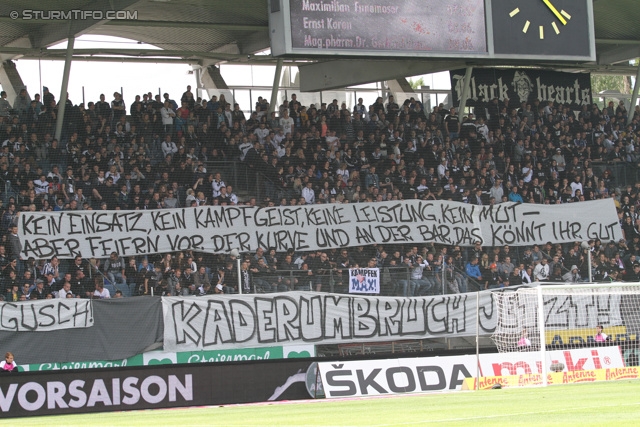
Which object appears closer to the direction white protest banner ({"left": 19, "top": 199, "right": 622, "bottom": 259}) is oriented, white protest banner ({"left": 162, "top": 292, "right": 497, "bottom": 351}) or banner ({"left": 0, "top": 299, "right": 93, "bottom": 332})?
the white protest banner

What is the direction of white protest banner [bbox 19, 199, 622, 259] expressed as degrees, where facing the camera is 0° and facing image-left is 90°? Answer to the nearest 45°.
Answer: approximately 0°

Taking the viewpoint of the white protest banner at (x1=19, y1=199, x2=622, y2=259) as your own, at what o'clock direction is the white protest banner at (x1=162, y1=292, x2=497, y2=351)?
the white protest banner at (x1=162, y1=292, x2=497, y2=351) is roughly at 12 o'clock from the white protest banner at (x1=19, y1=199, x2=622, y2=259).

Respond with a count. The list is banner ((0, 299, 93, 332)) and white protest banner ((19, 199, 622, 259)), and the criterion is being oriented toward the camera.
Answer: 2

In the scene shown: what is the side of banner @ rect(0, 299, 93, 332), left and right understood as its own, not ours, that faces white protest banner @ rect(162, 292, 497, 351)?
left

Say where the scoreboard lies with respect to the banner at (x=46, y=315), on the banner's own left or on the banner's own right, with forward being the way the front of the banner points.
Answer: on the banner's own left

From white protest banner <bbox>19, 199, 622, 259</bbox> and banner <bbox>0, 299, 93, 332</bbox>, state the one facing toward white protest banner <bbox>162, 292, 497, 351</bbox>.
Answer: white protest banner <bbox>19, 199, 622, 259</bbox>

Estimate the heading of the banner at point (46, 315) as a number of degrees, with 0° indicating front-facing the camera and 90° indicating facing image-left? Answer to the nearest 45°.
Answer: approximately 0°
